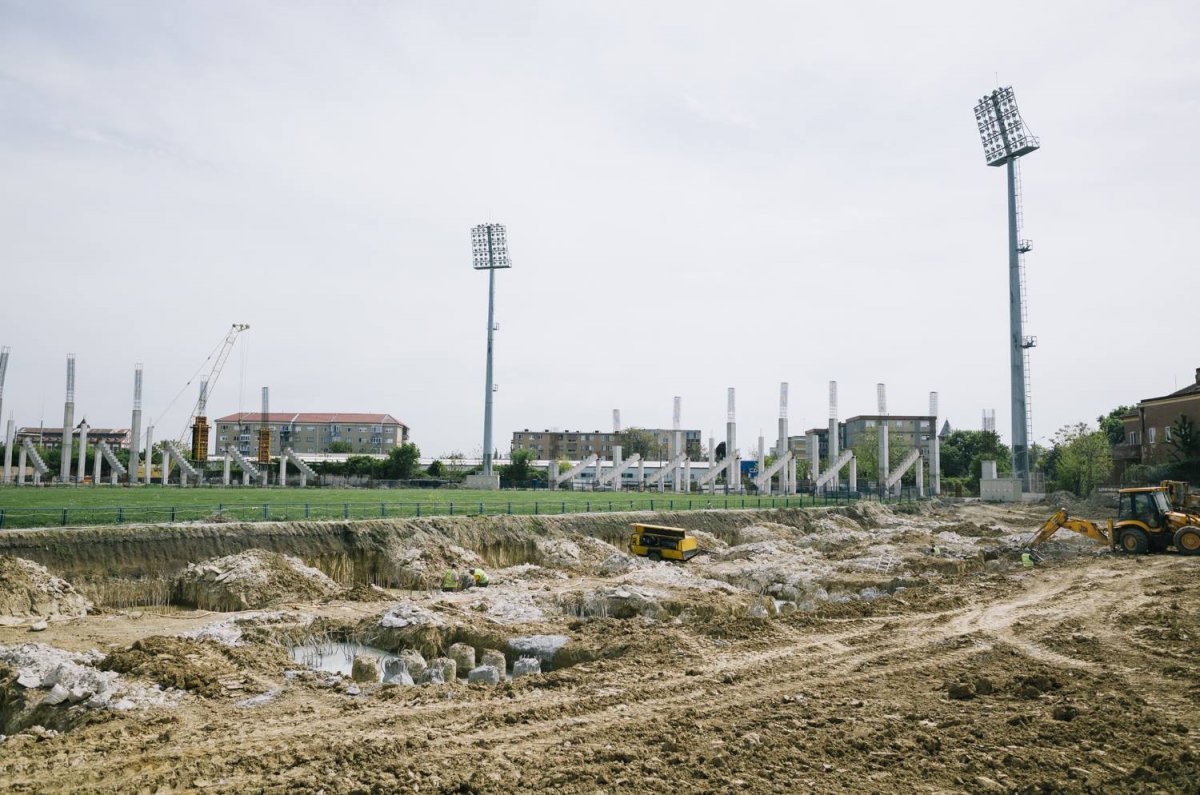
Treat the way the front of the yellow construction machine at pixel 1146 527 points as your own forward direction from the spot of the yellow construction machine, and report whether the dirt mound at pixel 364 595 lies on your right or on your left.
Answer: on your right

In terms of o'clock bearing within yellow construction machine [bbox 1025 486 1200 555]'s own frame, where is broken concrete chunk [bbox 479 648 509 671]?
The broken concrete chunk is roughly at 4 o'clock from the yellow construction machine.

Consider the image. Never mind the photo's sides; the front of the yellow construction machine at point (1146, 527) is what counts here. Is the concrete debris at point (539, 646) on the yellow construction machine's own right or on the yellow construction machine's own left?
on the yellow construction machine's own right

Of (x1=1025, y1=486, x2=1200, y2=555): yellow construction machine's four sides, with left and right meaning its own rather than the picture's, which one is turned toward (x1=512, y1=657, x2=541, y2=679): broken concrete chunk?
right

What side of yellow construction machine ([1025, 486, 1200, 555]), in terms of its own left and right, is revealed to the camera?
right

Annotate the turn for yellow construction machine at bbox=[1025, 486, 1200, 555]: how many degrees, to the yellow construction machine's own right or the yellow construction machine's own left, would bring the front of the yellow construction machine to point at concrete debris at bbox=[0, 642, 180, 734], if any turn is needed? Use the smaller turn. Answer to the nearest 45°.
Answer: approximately 135° to the yellow construction machine's own right

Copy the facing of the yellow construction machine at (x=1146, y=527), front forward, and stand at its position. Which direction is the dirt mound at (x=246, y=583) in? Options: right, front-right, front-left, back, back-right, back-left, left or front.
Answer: back-right
